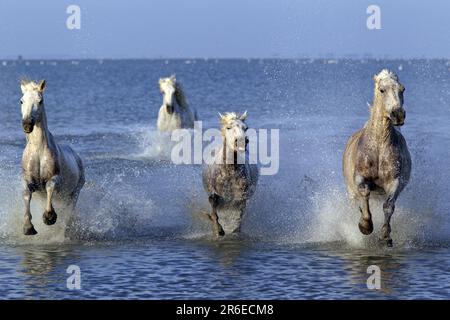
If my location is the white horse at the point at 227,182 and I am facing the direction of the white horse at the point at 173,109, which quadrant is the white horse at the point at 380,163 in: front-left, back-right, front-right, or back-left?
back-right

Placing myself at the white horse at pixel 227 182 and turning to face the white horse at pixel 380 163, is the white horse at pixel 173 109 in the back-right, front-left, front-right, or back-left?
back-left

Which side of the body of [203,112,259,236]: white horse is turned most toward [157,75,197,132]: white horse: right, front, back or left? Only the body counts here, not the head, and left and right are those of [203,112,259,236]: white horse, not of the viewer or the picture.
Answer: back

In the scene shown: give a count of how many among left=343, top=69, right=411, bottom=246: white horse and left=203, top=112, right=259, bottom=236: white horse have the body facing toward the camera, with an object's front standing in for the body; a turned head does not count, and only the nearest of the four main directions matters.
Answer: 2

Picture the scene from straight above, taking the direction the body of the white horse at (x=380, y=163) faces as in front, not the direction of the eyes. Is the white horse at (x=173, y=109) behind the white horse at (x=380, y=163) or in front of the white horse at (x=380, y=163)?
behind
